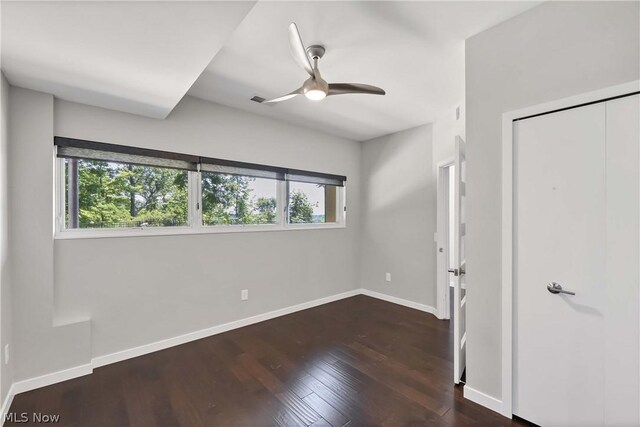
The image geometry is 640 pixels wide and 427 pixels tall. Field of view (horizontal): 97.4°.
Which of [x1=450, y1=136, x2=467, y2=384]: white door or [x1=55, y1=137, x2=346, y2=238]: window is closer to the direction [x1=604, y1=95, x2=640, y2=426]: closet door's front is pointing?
the window

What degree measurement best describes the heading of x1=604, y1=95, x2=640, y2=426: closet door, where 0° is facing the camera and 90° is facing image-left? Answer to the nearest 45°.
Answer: approximately 45°

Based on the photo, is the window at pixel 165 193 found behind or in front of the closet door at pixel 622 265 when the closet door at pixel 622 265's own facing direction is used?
in front
